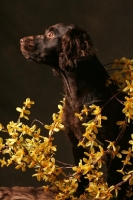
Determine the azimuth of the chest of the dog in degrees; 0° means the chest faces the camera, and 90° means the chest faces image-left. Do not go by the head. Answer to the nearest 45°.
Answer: approximately 90°
